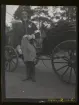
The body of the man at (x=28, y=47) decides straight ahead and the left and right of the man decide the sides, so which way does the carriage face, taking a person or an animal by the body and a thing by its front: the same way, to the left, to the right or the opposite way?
to the right

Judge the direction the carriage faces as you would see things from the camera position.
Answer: facing away from the viewer and to the left of the viewer
